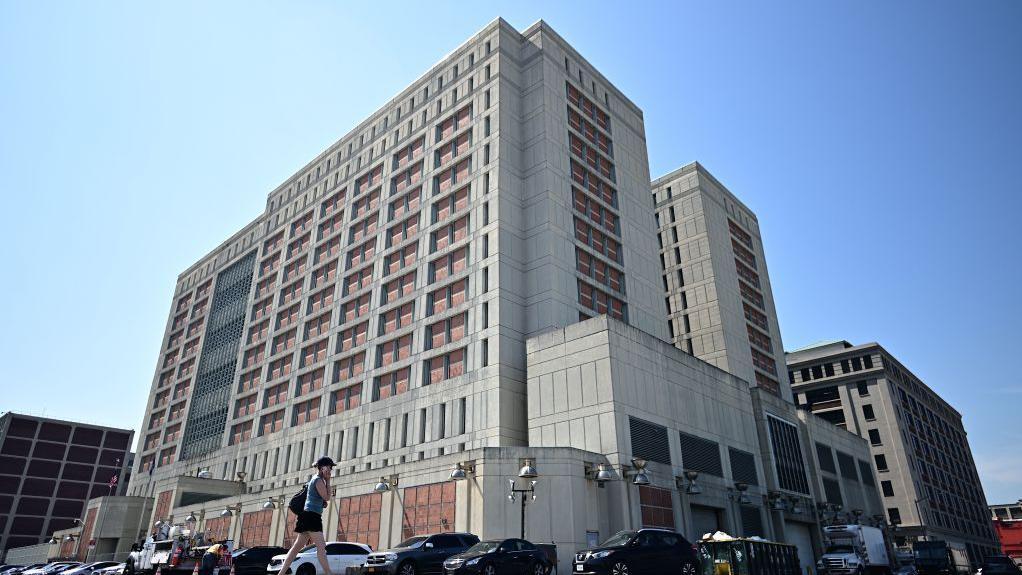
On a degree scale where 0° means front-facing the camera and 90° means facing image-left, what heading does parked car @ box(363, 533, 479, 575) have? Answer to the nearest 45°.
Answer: approximately 45°

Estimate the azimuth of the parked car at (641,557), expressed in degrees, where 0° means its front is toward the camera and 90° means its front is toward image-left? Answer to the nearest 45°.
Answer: approximately 45°

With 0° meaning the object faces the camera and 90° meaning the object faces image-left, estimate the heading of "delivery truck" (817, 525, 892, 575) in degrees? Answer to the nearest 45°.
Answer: approximately 45°

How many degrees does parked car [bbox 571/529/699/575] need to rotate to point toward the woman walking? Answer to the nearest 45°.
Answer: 0° — it already faces them

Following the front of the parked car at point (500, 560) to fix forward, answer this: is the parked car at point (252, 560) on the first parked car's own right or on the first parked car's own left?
on the first parked car's own right

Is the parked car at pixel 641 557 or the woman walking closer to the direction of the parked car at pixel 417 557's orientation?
the woman walking

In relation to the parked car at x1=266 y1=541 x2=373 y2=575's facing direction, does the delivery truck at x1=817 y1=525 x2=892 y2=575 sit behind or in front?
behind

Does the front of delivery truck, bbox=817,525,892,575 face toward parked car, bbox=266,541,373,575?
yes
